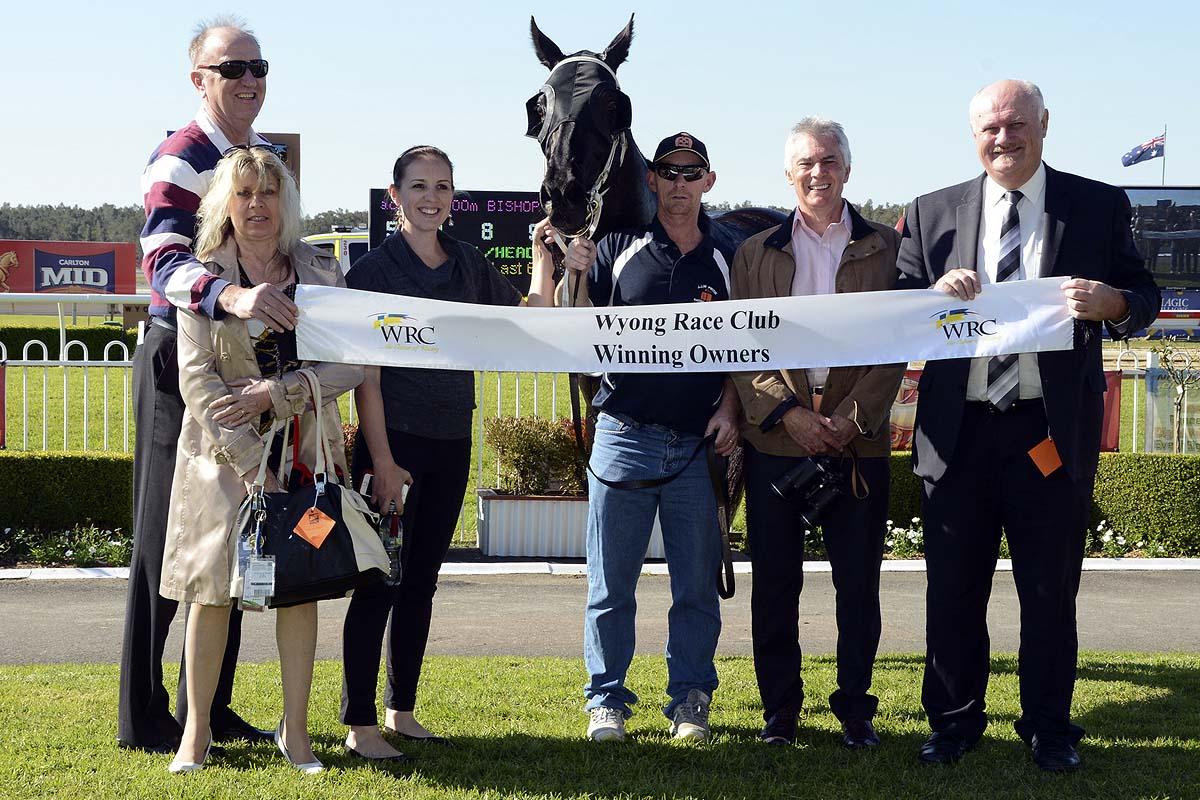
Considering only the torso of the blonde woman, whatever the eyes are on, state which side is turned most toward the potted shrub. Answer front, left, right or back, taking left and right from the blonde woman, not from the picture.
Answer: back

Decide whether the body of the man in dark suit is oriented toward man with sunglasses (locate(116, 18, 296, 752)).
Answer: no

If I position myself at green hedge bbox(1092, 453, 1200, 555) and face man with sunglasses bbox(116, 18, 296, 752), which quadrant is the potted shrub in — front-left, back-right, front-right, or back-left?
front-right

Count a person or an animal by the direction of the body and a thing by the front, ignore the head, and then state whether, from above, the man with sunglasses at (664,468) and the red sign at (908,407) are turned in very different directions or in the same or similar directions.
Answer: same or similar directions

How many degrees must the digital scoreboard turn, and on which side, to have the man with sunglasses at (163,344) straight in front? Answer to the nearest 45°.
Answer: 0° — it already faces them

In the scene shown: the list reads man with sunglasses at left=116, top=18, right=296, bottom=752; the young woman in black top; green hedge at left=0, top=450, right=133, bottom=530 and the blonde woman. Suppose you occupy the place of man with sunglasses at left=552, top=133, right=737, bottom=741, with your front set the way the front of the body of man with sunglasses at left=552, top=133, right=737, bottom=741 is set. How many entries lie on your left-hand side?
0

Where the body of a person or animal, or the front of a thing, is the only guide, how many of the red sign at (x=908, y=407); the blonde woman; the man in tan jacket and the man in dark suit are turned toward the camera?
4

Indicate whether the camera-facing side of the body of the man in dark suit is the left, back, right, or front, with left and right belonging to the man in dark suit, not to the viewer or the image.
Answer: front

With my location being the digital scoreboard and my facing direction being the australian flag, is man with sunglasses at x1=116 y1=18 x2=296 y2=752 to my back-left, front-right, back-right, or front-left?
back-right

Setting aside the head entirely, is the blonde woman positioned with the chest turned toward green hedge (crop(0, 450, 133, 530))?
no

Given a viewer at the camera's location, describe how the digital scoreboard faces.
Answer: facing the viewer

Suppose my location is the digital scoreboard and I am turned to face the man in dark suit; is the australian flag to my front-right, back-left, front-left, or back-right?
back-left

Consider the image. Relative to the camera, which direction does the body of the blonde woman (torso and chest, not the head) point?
toward the camera

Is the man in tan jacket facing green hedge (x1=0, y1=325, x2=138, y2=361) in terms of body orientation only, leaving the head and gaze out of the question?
no

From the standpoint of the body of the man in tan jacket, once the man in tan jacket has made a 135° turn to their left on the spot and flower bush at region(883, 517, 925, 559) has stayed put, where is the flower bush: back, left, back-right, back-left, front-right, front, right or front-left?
front-left

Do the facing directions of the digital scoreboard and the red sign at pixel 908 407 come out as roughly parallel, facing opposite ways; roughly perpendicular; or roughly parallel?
roughly parallel
